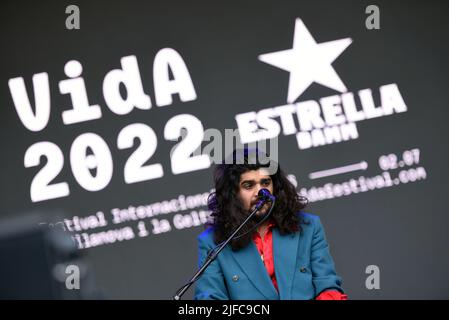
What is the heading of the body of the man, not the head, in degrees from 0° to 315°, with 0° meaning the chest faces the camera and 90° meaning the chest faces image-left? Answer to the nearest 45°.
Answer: approximately 0°
